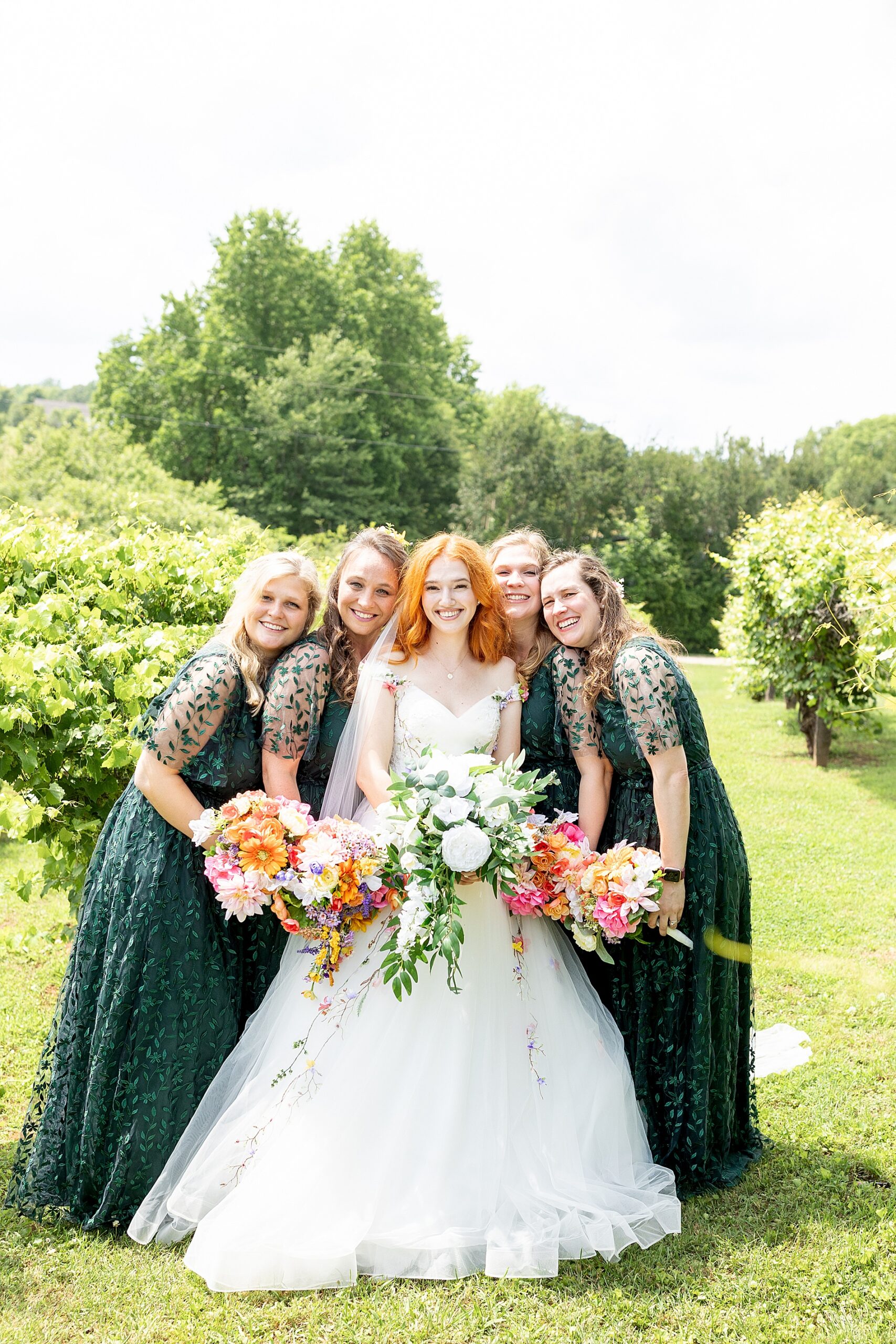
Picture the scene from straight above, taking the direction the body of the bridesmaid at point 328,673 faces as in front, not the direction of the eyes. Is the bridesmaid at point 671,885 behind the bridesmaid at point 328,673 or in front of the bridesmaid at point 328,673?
in front

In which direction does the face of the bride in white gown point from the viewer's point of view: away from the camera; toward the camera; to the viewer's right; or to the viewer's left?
toward the camera

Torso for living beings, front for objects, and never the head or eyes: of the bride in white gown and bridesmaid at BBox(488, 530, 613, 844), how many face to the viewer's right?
0

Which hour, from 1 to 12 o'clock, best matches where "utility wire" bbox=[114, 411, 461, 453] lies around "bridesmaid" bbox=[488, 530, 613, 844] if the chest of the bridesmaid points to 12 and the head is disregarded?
The utility wire is roughly at 4 o'clock from the bridesmaid.

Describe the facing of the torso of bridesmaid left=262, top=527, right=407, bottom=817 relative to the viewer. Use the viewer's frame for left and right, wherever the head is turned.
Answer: facing the viewer and to the right of the viewer

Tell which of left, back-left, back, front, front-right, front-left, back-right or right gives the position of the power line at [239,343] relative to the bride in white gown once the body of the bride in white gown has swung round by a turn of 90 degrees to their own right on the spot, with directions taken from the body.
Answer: right

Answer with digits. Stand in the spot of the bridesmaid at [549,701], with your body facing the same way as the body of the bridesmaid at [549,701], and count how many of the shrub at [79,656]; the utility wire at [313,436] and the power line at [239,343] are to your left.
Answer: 0

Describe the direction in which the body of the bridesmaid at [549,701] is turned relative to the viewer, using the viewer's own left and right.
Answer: facing the viewer and to the left of the viewer

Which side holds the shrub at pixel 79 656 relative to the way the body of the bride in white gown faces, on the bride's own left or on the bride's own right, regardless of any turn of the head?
on the bride's own right

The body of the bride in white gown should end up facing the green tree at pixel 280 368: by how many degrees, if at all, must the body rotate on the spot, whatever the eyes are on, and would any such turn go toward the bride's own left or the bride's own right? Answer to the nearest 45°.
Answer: approximately 180°

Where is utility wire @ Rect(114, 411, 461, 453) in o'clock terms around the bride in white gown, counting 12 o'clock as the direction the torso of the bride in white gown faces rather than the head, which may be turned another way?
The utility wire is roughly at 6 o'clock from the bride in white gown.

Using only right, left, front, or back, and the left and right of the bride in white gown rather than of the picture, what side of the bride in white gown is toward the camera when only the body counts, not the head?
front
